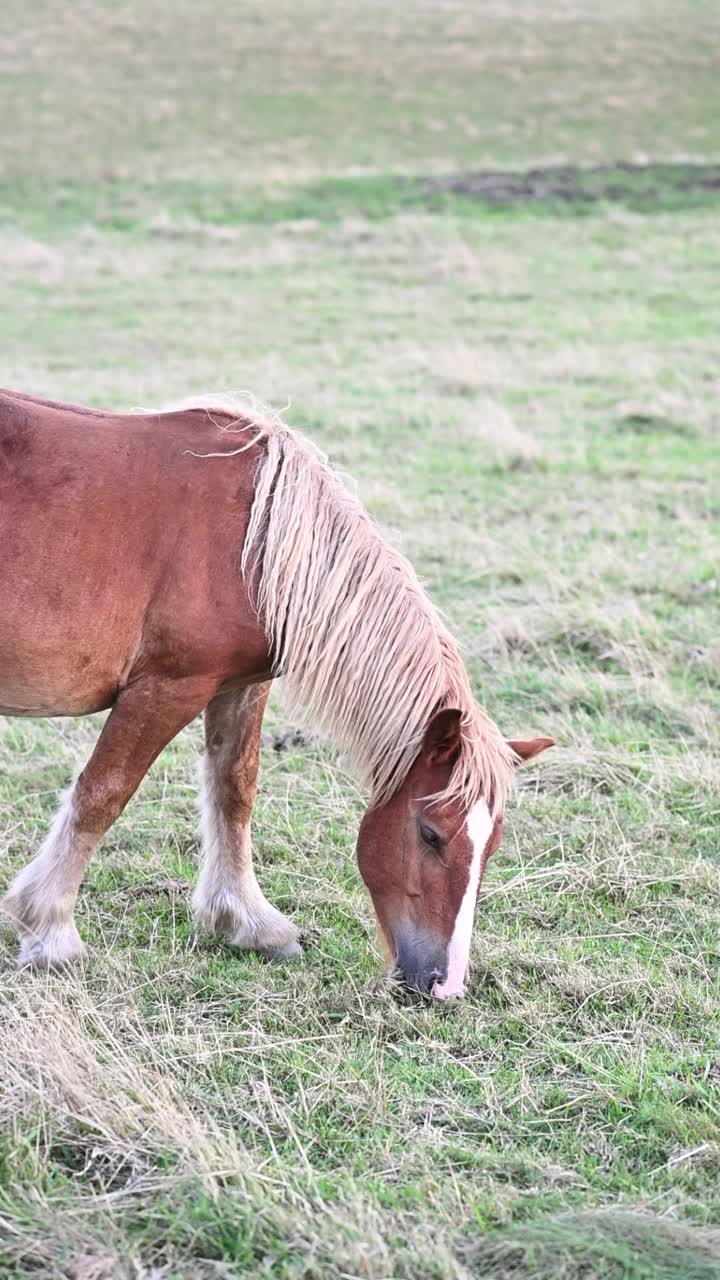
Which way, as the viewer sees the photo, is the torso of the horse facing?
to the viewer's right
